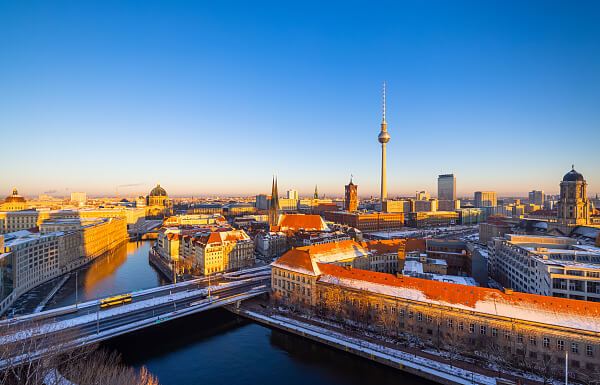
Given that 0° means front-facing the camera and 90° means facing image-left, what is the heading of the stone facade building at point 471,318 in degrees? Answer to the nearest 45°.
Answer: approximately 45°

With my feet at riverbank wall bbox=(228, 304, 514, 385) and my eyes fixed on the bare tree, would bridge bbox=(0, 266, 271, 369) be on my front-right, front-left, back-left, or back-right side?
front-right

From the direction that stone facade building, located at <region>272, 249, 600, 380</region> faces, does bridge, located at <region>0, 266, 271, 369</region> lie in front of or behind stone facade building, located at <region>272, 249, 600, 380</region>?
in front

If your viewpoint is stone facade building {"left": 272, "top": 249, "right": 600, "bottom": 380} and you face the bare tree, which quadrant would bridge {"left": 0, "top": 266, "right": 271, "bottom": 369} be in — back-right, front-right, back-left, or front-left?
front-right

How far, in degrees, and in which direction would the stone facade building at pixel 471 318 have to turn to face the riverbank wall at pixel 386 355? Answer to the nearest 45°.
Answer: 0° — it already faces it

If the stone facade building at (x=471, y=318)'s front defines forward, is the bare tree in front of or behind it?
in front
